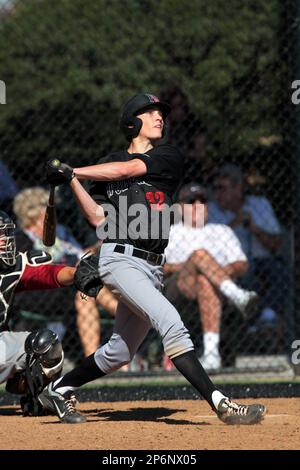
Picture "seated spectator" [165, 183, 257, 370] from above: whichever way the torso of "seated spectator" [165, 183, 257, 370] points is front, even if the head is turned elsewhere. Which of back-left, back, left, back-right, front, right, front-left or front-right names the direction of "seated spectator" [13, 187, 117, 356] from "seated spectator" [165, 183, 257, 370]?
right

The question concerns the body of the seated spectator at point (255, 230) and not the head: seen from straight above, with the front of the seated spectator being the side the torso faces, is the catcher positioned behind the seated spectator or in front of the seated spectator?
in front

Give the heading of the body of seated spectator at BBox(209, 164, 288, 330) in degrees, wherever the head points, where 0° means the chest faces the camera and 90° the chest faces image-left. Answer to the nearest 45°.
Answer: approximately 45°

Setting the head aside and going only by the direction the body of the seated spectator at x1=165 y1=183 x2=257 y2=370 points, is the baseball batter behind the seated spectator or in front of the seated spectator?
in front

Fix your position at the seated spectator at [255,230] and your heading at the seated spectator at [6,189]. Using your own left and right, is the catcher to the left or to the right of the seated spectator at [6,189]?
left

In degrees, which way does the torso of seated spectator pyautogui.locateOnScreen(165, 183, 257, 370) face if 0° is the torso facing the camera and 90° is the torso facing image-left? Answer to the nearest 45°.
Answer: approximately 0°

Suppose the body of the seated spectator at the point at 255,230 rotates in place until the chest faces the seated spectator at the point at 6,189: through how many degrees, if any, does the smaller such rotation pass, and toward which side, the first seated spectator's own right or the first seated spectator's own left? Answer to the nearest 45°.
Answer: approximately 45° to the first seated spectator's own right

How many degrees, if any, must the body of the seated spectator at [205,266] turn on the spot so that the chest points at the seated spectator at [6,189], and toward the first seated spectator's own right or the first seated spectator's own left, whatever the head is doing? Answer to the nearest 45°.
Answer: approximately 90° to the first seated spectator's own right

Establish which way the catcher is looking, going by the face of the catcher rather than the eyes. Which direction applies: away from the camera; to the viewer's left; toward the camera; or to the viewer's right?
to the viewer's right

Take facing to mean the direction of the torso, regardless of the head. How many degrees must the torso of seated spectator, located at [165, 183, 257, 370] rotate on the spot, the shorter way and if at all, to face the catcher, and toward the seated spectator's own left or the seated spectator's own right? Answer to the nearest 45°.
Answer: approximately 45° to the seated spectator's own right
